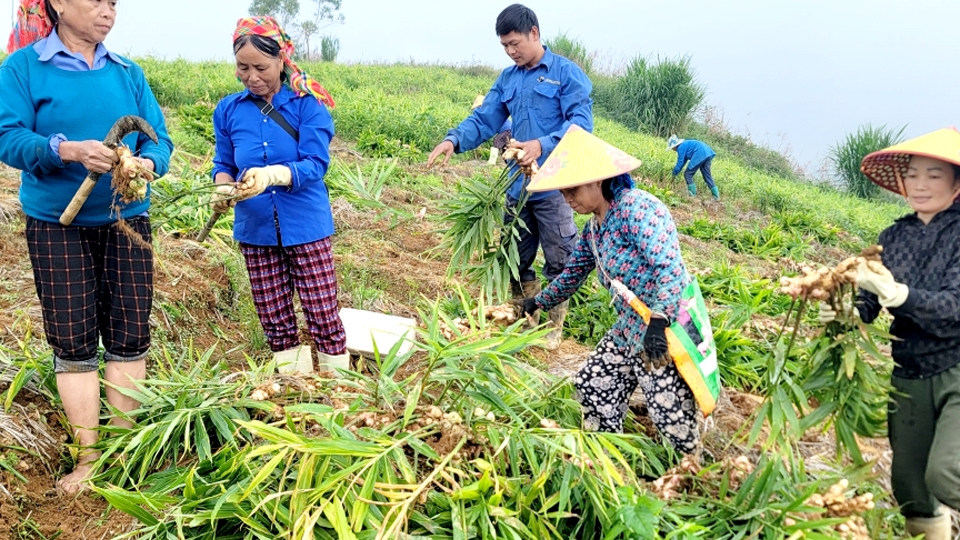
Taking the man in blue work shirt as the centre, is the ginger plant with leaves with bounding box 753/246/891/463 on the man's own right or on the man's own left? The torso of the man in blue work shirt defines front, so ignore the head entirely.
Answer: on the man's own left

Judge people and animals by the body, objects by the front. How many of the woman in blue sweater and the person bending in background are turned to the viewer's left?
1

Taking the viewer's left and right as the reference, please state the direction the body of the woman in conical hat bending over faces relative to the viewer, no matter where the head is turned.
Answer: facing the viewer and to the left of the viewer

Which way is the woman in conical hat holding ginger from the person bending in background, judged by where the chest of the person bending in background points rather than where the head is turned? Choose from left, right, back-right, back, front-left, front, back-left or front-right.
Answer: left

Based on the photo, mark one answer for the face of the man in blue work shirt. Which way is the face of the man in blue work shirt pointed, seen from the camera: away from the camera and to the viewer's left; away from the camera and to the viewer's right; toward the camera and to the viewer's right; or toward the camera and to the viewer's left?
toward the camera and to the viewer's left

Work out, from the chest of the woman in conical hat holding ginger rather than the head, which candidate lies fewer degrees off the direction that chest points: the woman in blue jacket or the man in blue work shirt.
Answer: the woman in blue jacket

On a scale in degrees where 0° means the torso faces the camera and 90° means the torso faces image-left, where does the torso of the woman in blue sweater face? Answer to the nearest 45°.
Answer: approximately 315°

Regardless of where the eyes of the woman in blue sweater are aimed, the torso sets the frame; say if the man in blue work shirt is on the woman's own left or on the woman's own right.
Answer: on the woman's own left

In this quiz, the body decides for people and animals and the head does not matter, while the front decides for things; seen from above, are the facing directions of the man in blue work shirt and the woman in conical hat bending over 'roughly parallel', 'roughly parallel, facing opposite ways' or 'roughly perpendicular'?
roughly parallel

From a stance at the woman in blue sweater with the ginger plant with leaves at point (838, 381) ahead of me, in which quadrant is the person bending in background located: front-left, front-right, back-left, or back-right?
front-left

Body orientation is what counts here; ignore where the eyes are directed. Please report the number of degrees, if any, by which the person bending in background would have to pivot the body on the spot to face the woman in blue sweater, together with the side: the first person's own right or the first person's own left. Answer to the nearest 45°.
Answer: approximately 90° to the first person's own left

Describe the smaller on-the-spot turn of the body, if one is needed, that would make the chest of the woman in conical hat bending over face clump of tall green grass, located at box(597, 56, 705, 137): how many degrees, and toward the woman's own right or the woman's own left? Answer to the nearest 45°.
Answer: approximately 135° to the woman's own right

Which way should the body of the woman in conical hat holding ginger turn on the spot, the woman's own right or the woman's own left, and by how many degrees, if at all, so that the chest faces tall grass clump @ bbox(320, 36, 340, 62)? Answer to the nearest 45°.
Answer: approximately 90° to the woman's own right
